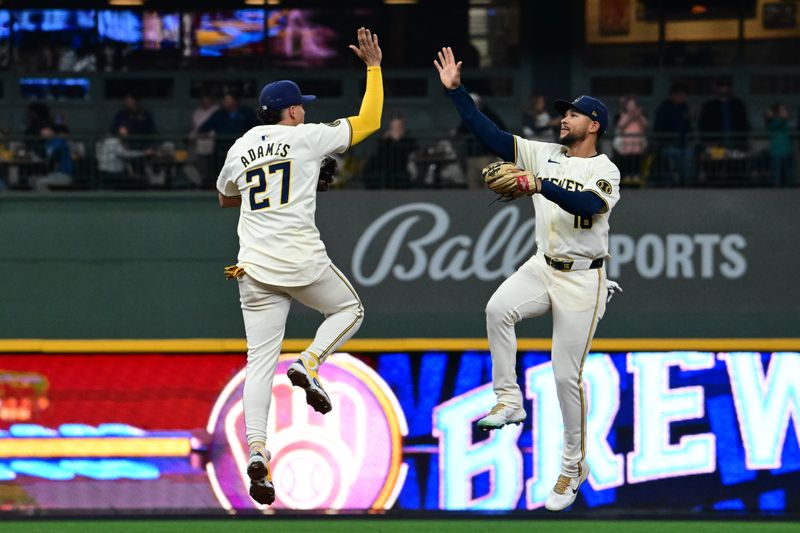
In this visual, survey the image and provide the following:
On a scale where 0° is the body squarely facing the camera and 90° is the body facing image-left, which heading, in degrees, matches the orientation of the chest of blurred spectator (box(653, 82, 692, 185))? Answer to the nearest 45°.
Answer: approximately 0°

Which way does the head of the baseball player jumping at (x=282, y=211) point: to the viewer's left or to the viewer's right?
to the viewer's right

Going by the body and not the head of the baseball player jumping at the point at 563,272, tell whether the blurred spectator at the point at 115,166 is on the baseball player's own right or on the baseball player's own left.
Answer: on the baseball player's own right

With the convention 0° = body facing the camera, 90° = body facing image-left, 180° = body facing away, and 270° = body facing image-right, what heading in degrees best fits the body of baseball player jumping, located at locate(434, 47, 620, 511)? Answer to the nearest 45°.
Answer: approximately 45°

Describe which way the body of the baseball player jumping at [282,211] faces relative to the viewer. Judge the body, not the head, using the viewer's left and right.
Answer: facing away from the viewer and to the right of the viewer

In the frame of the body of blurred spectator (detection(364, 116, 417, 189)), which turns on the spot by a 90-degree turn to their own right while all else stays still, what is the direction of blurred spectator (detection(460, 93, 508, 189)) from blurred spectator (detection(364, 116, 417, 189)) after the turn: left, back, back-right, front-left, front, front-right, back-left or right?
back

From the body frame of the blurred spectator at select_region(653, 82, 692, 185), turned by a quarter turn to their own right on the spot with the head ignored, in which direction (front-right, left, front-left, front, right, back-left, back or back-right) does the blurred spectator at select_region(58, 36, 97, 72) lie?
front

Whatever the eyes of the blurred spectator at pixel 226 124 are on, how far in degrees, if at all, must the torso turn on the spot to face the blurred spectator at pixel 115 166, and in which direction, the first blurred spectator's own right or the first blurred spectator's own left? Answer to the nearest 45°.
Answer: approximately 90° to the first blurred spectator's own right
